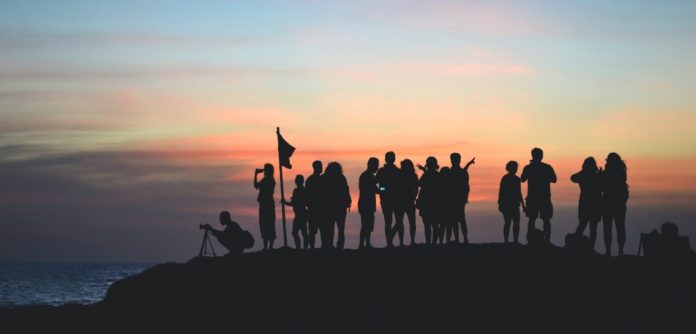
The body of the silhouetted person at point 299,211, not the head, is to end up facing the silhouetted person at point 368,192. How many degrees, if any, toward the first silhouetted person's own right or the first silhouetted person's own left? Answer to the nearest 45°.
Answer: approximately 135° to the first silhouetted person's own left

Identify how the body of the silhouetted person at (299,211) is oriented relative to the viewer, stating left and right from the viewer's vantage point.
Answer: facing to the left of the viewer

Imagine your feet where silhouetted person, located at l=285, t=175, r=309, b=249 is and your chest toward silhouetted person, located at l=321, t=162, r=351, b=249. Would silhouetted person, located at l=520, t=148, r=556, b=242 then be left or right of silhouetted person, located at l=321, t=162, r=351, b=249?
left

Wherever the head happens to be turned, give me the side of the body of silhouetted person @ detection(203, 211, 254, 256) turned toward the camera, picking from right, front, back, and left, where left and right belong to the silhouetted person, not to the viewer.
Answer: left

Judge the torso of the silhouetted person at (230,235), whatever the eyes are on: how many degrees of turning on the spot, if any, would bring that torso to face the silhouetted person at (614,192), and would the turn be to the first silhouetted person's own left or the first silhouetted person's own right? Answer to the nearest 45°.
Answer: approximately 135° to the first silhouetted person's own left

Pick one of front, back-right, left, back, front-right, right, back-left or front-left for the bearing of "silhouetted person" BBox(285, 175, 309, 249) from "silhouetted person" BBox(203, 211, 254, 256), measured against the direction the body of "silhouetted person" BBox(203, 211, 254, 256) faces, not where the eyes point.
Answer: back-left

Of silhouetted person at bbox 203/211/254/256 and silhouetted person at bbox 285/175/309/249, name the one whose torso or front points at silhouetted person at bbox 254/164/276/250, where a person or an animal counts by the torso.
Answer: silhouetted person at bbox 285/175/309/249

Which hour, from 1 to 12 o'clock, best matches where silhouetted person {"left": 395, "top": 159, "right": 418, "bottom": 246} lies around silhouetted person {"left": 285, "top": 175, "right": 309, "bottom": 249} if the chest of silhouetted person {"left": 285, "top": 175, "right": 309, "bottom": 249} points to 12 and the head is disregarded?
silhouetted person {"left": 395, "top": 159, "right": 418, "bottom": 246} is roughly at 7 o'clock from silhouetted person {"left": 285, "top": 175, "right": 309, "bottom": 249}.
